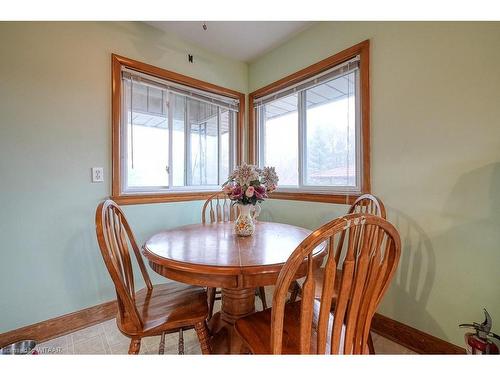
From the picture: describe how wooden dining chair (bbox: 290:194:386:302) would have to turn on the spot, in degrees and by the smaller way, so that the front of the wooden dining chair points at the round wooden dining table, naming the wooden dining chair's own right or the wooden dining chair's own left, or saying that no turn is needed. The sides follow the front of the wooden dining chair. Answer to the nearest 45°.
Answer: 0° — it already faces it

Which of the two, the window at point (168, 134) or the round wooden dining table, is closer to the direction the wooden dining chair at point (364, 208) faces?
the round wooden dining table

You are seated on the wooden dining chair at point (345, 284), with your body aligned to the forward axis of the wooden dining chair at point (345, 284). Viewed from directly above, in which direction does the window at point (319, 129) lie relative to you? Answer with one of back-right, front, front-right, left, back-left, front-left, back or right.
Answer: front-right

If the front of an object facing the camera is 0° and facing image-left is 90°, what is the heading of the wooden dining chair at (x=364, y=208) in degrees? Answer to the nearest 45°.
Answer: approximately 45°

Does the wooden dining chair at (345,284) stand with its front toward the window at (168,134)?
yes

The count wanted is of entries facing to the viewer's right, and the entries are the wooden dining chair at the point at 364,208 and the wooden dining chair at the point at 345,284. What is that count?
0

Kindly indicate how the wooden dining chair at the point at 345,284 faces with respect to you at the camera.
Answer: facing away from the viewer and to the left of the viewer

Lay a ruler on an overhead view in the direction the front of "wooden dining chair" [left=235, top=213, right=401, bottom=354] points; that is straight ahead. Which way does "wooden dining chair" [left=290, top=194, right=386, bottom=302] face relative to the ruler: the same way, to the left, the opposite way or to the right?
to the left

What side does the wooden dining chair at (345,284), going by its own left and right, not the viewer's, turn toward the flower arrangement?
front

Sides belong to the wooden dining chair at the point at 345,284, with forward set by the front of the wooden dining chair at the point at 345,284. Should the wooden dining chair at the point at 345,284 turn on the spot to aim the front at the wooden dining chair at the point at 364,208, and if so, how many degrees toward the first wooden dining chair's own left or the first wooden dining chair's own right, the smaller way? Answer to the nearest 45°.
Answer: approximately 45° to the first wooden dining chair's own right

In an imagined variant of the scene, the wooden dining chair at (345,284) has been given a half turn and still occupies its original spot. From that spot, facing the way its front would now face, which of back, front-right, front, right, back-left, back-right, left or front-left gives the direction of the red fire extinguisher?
left
